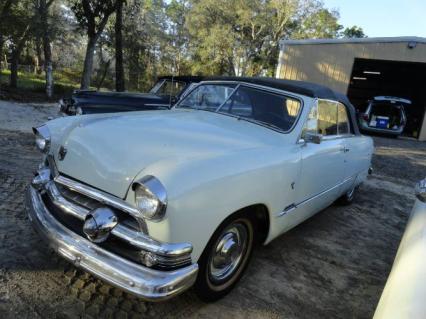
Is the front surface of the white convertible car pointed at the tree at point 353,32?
no

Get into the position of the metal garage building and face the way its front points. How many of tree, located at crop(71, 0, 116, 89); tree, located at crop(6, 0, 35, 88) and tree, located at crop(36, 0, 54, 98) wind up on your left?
0

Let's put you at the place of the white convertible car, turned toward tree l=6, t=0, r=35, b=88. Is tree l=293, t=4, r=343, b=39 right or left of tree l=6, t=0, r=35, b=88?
right

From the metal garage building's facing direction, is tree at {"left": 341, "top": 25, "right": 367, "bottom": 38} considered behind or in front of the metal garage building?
behind

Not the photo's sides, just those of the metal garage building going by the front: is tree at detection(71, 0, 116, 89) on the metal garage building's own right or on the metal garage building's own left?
on the metal garage building's own right

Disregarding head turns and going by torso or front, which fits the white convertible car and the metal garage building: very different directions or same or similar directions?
same or similar directions

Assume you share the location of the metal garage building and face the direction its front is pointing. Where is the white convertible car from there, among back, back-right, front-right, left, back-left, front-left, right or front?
front

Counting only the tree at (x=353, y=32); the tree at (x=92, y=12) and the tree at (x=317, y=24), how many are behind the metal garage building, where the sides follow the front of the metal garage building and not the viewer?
2

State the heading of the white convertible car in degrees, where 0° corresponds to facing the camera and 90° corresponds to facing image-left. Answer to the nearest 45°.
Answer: approximately 45°

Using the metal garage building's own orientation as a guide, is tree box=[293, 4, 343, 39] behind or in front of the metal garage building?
behind

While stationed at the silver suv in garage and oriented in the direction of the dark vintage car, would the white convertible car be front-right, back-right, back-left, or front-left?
front-left

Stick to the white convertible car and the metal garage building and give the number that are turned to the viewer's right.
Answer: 0

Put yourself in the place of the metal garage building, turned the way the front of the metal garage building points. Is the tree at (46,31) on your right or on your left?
on your right

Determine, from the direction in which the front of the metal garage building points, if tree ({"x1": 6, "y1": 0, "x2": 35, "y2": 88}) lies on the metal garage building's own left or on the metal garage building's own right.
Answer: on the metal garage building's own right

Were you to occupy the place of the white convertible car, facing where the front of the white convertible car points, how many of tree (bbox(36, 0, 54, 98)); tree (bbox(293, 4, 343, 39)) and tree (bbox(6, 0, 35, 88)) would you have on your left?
0

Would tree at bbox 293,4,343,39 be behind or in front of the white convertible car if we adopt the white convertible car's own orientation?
behind

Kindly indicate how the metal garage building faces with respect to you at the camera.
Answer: facing the viewer

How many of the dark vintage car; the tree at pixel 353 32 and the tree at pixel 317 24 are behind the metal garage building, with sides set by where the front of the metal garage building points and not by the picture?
2
